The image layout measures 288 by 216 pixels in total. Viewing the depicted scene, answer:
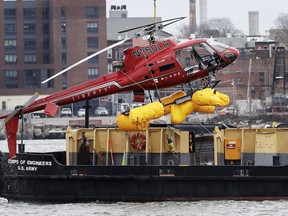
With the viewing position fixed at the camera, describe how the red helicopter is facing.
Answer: facing to the right of the viewer
